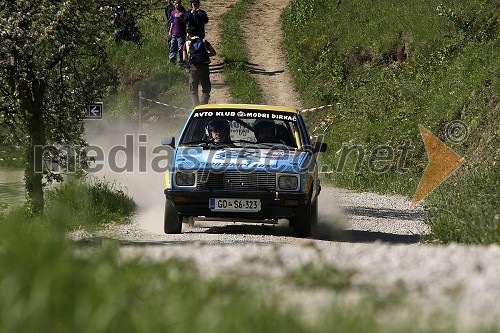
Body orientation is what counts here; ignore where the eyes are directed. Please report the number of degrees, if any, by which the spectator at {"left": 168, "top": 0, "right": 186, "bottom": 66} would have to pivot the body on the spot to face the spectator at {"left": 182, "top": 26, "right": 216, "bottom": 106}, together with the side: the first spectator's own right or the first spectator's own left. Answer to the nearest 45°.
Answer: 0° — they already face them

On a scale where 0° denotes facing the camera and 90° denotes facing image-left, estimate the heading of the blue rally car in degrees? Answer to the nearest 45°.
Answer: approximately 0°

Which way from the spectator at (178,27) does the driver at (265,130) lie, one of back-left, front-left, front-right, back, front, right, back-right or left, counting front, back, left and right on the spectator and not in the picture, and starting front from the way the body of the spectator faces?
front

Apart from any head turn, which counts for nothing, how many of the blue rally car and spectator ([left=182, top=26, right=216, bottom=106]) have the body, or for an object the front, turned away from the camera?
1

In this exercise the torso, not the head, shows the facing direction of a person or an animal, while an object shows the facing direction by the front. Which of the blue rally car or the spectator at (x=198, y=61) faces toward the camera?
the blue rally car

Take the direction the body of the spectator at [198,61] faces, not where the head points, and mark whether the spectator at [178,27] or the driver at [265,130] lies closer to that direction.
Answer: the spectator

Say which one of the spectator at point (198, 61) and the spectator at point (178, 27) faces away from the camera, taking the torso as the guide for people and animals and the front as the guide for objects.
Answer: the spectator at point (198, 61)

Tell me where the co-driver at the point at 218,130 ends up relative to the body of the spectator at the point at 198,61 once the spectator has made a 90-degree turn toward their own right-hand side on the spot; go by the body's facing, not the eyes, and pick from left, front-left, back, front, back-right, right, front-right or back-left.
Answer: right

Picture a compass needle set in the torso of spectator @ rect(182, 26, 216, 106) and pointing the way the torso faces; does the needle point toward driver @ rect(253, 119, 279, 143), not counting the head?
no

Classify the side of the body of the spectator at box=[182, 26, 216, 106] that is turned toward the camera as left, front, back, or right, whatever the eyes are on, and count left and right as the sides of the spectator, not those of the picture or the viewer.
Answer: back

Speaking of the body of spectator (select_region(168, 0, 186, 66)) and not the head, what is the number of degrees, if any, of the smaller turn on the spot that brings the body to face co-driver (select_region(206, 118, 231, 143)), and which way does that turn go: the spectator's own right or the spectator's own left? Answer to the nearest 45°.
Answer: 0° — they already face them

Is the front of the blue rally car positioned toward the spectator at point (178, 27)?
no

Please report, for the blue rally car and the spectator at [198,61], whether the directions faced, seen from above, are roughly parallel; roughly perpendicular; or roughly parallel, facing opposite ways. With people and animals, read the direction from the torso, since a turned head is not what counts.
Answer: roughly parallel, facing opposite ways

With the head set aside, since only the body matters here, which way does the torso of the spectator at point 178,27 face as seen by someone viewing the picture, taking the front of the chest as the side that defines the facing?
toward the camera

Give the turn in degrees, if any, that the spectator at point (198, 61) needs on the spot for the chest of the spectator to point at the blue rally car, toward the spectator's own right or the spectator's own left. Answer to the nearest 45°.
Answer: approximately 180°

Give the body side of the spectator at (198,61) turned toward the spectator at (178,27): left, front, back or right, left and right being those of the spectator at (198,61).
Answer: front

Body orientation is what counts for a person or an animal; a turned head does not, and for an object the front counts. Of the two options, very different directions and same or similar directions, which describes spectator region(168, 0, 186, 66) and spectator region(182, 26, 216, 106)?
very different directions

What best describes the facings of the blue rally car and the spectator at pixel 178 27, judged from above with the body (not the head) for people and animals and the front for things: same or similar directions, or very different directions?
same or similar directions
